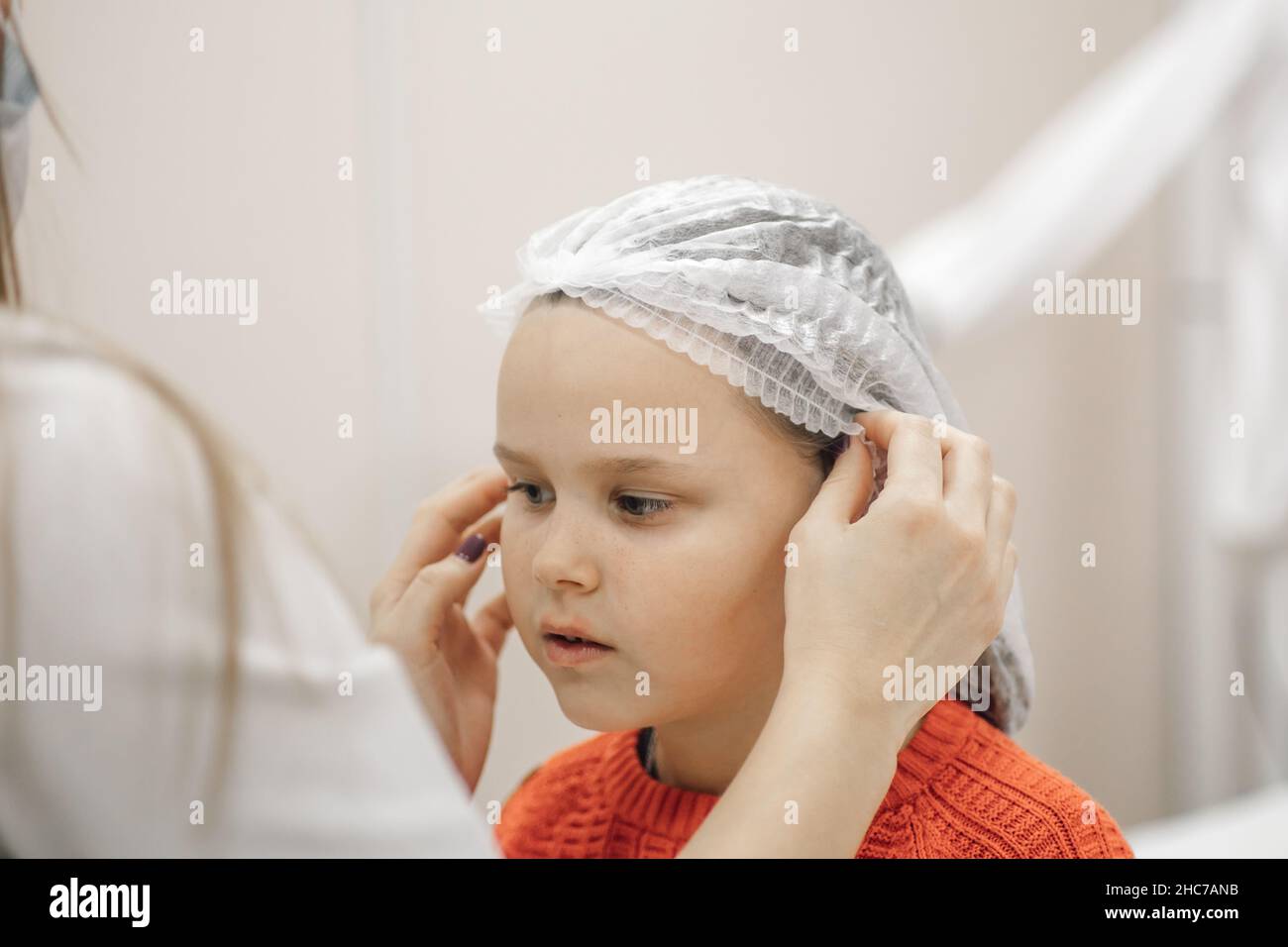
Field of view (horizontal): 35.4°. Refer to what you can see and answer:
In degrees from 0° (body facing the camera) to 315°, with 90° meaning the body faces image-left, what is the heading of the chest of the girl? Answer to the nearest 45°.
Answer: approximately 45°
